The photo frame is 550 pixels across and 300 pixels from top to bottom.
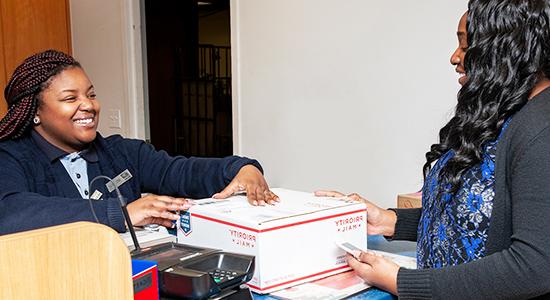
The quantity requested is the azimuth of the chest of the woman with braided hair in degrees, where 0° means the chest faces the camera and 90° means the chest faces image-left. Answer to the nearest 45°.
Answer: approximately 315°

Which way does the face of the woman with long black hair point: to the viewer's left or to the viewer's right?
to the viewer's left

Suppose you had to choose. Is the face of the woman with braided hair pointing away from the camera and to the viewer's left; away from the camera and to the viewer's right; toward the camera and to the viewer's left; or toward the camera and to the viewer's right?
toward the camera and to the viewer's right

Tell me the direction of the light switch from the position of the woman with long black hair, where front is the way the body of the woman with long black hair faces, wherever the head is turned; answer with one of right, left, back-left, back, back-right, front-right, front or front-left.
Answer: front-right

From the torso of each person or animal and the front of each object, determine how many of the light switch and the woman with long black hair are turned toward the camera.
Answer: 1

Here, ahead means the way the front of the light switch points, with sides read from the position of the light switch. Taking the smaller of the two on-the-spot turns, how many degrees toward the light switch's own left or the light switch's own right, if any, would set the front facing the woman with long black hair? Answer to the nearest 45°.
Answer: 0° — it already faces them

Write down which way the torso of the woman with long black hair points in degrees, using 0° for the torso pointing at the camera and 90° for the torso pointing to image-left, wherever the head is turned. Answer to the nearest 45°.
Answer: approximately 90°

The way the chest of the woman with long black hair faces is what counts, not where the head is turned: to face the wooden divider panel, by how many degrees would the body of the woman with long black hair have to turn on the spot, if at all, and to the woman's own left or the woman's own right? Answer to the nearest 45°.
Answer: approximately 45° to the woman's own left
